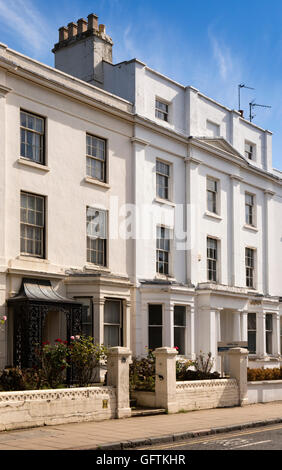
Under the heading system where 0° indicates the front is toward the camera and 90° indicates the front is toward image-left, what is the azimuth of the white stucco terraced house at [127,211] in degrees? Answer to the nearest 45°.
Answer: approximately 315°

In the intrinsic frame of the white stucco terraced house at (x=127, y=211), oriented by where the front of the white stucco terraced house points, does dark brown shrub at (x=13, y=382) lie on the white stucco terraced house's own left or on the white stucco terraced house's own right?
on the white stucco terraced house's own right

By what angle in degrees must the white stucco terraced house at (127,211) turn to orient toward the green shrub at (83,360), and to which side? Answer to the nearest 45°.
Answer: approximately 45° to its right

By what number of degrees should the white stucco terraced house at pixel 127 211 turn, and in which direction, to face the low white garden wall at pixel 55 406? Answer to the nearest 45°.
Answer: approximately 45° to its right

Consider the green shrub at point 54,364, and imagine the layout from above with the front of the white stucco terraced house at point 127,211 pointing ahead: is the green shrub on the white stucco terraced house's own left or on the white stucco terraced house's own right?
on the white stucco terraced house's own right

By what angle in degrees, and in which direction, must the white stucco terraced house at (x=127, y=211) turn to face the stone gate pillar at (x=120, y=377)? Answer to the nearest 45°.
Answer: approximately 45° to its right
